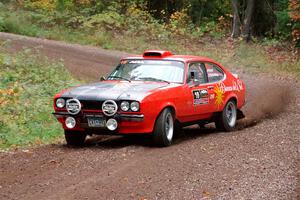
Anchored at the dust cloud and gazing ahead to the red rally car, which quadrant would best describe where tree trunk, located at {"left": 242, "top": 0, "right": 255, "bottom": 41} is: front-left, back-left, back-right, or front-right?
back-right

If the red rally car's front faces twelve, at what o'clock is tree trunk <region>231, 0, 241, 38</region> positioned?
The tree trunk is roughly at 5 o'clock from the red rally car.

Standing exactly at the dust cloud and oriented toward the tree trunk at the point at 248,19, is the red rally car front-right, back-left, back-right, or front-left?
back-left

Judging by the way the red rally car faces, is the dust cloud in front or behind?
behind

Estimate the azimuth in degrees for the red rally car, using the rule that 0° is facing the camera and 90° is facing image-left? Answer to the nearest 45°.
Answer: approximately 45°

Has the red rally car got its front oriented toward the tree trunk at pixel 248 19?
no

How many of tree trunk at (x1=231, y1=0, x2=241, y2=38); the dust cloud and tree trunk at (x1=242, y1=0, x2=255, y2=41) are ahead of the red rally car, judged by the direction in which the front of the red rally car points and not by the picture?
0
